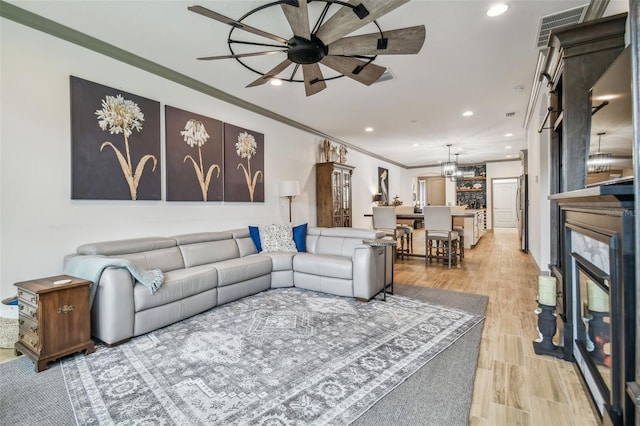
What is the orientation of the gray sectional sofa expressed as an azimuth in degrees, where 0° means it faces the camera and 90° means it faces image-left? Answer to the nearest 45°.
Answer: approximately 315°

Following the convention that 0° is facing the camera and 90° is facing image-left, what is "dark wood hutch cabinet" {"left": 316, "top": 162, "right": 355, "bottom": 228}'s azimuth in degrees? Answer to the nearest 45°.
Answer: approximately 315°

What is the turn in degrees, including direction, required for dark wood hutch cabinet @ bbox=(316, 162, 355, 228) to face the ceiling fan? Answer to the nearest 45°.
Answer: approximately 45° to its right

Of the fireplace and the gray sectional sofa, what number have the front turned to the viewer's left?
1

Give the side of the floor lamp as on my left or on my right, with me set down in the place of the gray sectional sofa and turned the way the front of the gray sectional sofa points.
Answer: on my left

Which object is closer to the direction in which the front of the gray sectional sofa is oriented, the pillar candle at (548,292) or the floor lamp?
the pillar candle

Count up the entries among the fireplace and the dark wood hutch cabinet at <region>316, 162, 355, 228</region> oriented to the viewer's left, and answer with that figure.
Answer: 1

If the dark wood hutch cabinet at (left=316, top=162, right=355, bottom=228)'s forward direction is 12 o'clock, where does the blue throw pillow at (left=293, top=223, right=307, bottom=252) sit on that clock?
The blue throw pillow is roughly at 2 o'clock from the dark wood hutch cabinet.

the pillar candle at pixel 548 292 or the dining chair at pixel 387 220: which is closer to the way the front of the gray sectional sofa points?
the pillar candle

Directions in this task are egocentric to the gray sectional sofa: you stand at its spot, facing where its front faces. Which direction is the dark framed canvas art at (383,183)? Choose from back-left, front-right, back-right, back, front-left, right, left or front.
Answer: left

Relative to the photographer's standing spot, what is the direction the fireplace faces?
facing to the left of the viewer

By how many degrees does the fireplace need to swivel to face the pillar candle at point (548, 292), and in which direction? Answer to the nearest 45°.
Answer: approximately 90° to its right
